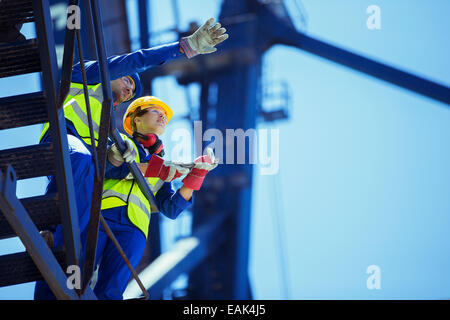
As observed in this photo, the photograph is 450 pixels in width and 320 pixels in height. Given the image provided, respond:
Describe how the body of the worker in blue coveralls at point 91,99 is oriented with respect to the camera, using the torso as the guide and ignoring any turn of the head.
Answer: to the viewer's right
